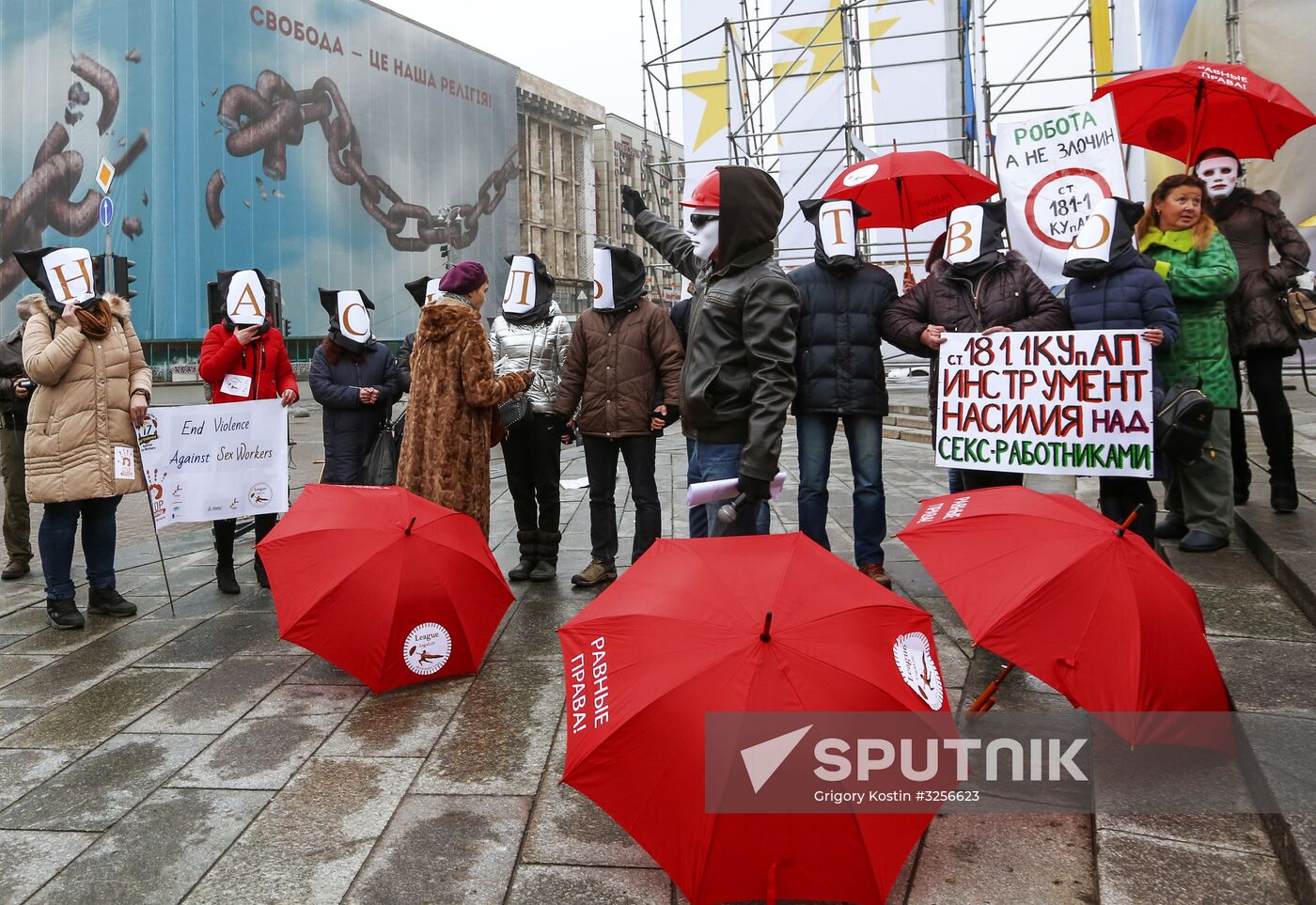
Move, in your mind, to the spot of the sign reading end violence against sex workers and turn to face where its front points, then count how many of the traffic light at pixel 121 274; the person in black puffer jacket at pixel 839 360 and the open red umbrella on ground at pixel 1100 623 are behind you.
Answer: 1

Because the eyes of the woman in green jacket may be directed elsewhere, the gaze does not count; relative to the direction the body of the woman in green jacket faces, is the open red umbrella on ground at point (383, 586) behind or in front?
in front

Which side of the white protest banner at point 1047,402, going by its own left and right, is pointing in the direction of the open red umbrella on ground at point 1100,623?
front

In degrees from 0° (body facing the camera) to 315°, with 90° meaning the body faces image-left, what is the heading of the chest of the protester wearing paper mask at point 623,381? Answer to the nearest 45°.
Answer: approximately 45°

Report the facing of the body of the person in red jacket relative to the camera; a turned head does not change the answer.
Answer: toward the camera

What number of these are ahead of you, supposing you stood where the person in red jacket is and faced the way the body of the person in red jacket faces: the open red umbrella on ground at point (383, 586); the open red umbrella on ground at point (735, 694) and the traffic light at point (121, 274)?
2

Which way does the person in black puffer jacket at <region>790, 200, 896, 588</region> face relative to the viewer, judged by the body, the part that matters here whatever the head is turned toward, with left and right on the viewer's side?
facing the viewer

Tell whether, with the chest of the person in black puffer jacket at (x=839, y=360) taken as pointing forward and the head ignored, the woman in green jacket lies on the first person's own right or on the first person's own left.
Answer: on the first person's own left

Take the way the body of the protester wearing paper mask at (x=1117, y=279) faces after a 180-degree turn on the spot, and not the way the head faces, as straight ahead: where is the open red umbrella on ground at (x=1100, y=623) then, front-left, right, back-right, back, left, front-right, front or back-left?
back-right

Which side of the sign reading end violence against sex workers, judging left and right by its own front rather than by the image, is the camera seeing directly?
front

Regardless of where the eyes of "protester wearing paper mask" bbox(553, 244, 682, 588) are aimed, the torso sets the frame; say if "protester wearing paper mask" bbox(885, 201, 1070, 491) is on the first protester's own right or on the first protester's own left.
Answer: on the first protester's own left

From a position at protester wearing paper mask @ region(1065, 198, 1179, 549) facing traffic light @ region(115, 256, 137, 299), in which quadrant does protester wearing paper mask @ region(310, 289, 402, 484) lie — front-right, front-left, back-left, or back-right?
front-left
